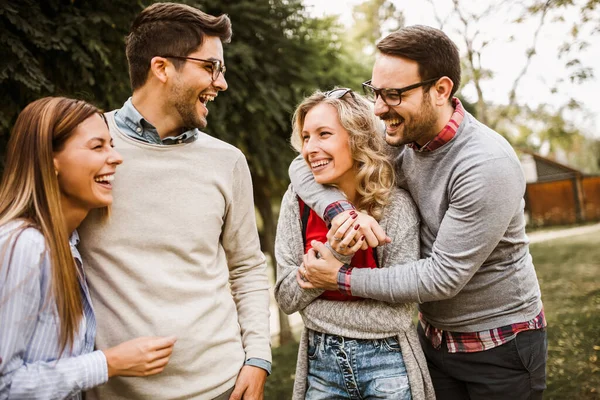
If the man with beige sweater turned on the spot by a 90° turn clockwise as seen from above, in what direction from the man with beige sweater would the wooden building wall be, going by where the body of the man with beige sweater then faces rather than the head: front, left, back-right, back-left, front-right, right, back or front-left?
back-right

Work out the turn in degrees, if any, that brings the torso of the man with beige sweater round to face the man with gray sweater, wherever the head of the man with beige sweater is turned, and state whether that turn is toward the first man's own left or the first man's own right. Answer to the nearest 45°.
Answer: approximately 90° to the first man's own left

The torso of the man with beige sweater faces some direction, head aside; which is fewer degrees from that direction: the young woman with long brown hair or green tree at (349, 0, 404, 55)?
the young woman with long brown hair

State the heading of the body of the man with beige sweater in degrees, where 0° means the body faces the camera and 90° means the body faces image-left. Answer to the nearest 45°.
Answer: approximately 0°

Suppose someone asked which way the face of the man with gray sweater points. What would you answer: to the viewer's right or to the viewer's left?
to the viewer's left
